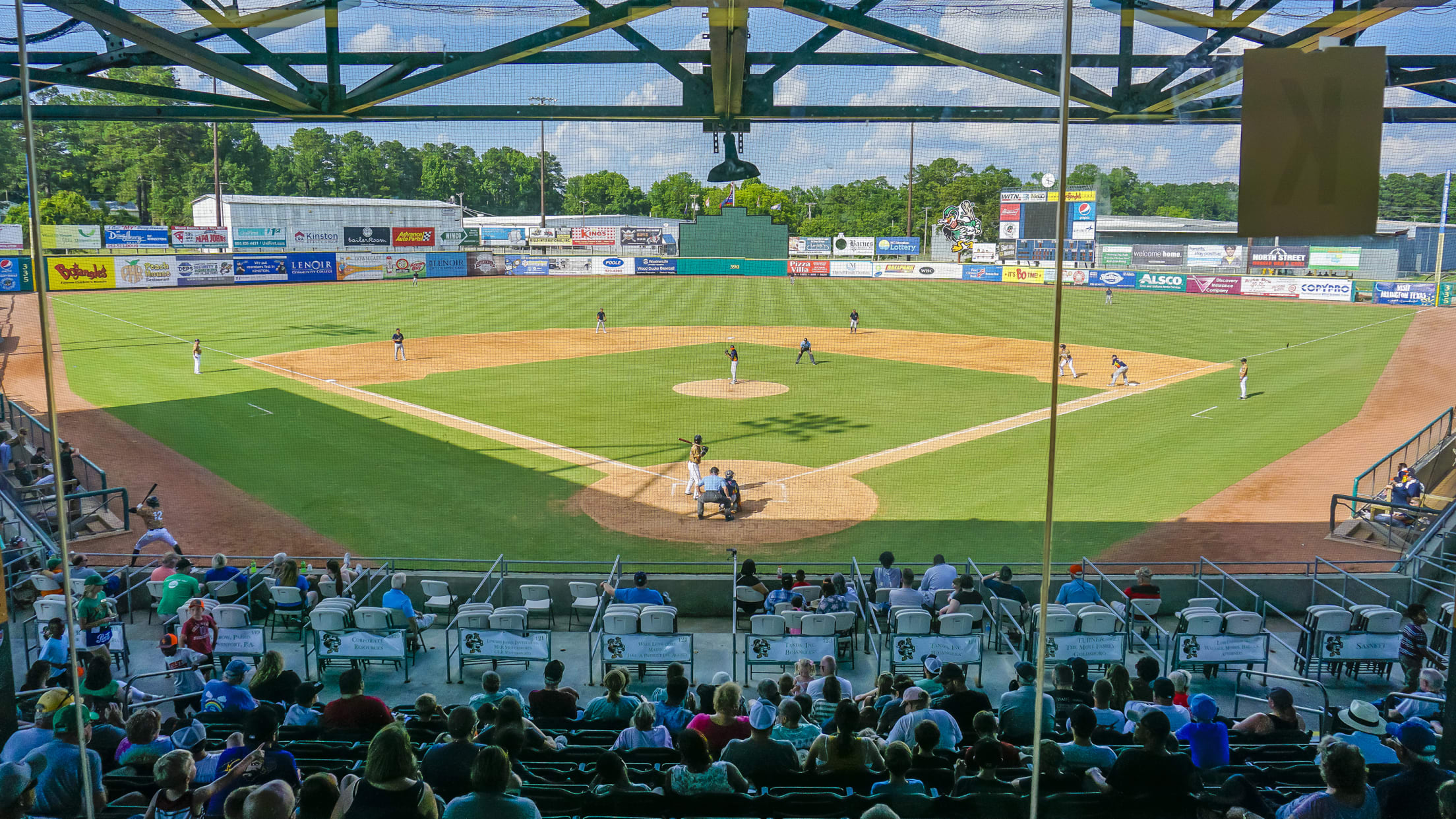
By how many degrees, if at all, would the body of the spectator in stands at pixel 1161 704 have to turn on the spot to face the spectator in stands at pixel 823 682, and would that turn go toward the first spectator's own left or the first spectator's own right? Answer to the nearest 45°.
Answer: approximately 90° to the first spectator's own left

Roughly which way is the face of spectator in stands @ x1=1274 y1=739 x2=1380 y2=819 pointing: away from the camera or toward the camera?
away from the camera

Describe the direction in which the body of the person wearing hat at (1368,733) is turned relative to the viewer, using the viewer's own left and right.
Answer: facing away from the viewer and to the left of the viewer

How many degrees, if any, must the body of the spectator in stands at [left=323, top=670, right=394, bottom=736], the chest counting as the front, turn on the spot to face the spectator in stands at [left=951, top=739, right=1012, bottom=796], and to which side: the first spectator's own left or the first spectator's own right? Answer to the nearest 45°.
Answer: approximately 135° to the first spectator's own right

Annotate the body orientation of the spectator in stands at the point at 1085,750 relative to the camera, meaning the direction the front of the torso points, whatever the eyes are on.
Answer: away from the camera

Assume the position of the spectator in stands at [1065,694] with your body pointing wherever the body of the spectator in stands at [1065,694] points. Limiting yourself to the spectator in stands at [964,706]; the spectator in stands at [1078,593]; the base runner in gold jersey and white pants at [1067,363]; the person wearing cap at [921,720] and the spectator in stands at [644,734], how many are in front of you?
2

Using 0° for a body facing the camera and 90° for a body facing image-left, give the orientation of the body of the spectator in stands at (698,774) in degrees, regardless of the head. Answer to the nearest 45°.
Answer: approximately 180°

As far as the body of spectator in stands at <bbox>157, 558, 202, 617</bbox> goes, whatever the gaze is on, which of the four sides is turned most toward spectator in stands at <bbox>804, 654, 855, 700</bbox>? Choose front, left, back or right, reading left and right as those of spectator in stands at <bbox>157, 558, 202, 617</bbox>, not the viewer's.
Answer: right

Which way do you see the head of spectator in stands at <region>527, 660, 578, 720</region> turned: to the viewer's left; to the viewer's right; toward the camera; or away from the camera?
away from the camera

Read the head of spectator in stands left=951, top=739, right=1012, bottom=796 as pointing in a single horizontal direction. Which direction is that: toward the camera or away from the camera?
away from the camera

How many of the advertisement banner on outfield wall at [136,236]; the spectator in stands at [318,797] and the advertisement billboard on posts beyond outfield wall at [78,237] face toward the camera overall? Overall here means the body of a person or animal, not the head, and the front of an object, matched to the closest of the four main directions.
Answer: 2

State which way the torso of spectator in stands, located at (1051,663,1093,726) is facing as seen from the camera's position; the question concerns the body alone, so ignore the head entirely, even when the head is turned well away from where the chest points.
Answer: away from the camera

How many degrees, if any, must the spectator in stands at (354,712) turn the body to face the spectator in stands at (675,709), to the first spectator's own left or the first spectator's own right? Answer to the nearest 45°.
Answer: approximately 90° to the first spectator's own right

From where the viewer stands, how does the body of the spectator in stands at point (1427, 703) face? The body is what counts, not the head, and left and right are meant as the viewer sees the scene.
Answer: facing away from the viewer and to the left of the viewer

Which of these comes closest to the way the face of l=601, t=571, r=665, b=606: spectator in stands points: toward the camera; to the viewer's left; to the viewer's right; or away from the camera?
away from the camera
